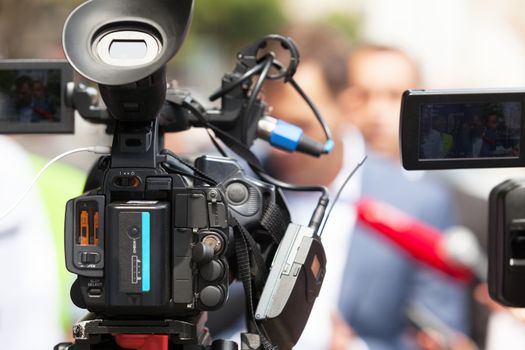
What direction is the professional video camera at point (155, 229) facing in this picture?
away from the camera

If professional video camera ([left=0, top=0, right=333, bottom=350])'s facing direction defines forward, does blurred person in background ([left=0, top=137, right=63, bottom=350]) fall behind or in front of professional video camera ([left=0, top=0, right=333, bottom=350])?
in front

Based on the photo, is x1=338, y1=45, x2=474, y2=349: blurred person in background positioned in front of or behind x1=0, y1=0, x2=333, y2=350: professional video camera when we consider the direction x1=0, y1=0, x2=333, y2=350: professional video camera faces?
in front
